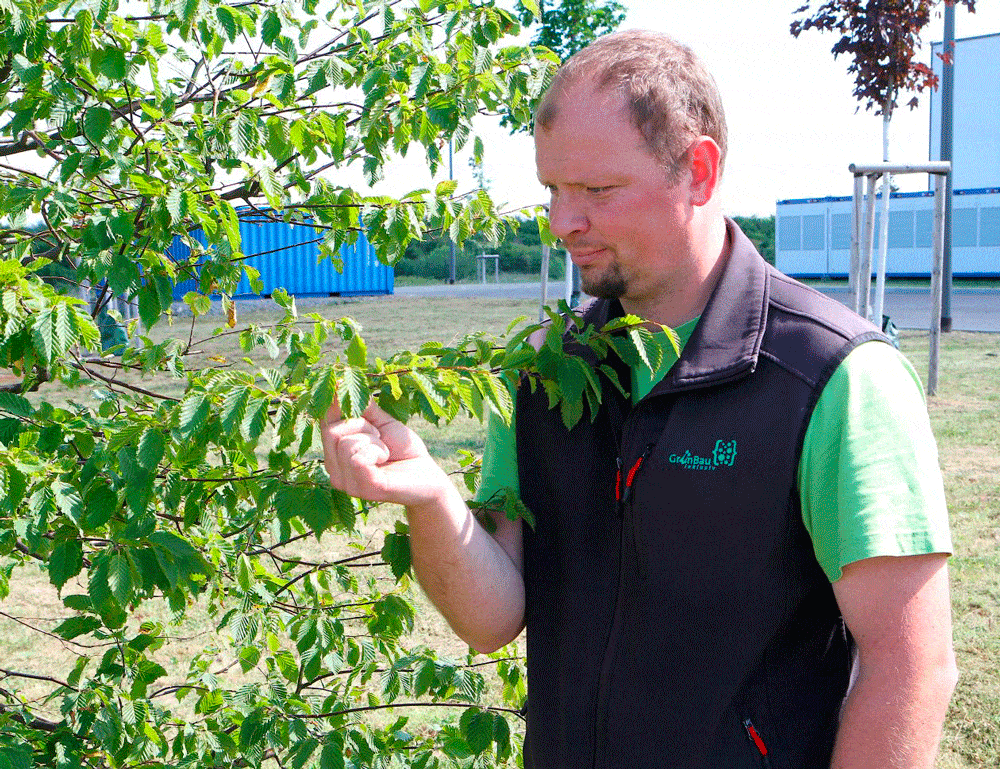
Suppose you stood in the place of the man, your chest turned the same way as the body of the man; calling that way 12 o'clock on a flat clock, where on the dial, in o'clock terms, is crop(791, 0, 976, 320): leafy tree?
The leafy tree is roughly at 5 o'clock from the man.

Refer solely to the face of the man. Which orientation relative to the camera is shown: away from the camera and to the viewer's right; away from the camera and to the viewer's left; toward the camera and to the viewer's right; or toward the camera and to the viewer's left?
toward the camera and to the viewer's left

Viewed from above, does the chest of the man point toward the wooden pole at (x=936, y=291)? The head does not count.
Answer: no

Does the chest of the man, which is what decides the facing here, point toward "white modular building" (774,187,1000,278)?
no

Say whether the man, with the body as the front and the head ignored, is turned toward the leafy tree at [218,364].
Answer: no

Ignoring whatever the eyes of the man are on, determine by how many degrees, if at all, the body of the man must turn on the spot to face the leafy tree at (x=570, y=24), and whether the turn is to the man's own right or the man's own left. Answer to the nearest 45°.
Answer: approximately 135° to the man's own right

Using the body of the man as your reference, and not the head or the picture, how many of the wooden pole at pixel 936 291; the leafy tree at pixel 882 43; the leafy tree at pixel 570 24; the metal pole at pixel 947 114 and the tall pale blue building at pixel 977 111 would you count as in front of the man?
0

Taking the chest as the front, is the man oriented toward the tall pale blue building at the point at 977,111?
no

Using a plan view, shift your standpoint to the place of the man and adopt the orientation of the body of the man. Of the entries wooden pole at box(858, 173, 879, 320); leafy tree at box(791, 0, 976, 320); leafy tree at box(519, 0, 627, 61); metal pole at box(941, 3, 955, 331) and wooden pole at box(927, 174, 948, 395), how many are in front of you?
0

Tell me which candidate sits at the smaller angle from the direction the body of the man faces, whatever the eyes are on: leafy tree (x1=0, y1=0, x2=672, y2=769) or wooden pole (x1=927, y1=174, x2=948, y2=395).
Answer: the leafy tree

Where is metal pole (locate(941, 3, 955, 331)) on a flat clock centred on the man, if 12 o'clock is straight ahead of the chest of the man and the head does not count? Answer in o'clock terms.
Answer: The metal pole is roughly at 5 o'clock from the man.

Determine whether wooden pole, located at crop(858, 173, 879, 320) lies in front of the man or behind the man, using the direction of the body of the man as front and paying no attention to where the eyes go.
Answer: behind
